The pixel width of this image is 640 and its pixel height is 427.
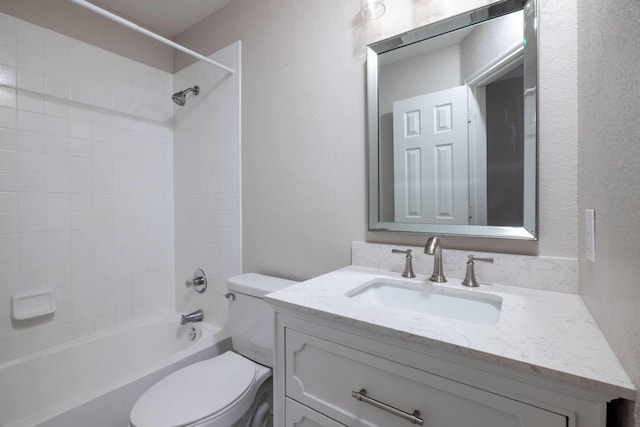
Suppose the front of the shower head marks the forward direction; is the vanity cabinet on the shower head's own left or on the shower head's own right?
on the shower head's own left

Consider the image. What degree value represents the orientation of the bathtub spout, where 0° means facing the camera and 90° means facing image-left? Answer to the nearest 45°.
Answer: approximately 45°

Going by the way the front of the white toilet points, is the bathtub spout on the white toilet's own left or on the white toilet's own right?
on the white toilet's own right

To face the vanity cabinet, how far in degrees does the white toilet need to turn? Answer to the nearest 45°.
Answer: approximately 90° to its left

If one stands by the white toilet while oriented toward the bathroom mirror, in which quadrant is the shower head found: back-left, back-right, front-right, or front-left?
back-left
